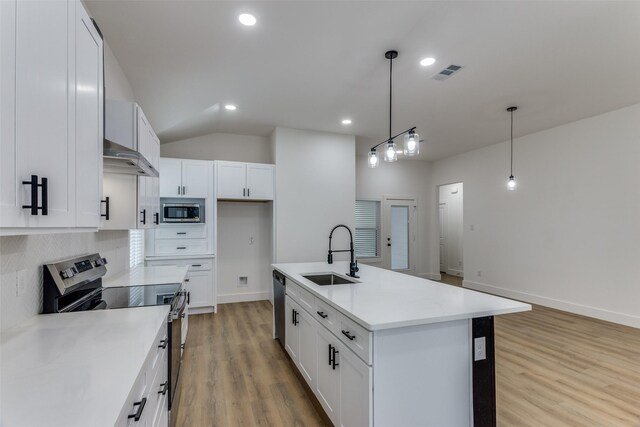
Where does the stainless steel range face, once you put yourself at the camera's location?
facing to the right of the viewer

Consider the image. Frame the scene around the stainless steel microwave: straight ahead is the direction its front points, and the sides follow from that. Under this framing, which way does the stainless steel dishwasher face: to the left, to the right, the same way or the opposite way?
to the right

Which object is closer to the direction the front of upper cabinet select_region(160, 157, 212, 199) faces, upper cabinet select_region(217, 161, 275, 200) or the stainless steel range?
the stainless steel range

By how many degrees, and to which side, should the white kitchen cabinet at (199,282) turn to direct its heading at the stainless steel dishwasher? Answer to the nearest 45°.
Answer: approximately 45° to its left

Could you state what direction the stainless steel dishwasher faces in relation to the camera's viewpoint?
facing to the left of the viewer

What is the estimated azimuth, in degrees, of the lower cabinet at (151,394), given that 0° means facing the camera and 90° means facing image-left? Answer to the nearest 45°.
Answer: approximately 270°
